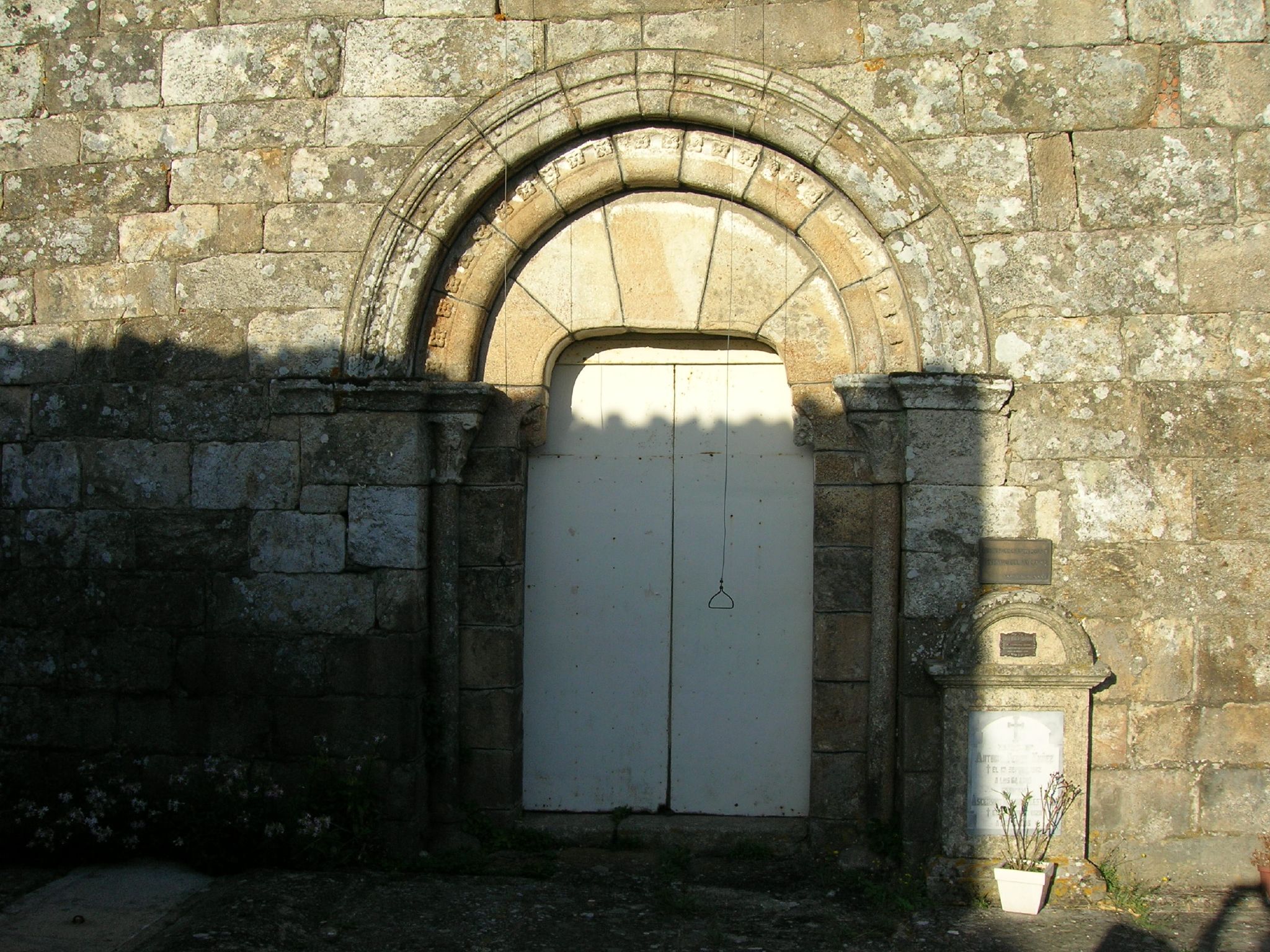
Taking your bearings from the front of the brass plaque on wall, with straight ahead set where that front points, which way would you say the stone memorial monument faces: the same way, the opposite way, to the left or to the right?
the same way

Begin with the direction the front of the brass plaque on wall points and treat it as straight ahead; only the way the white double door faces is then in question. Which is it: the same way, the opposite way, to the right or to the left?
the same way

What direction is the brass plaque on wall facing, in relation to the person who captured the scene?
facing the viewer

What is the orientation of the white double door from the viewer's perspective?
toward the camera

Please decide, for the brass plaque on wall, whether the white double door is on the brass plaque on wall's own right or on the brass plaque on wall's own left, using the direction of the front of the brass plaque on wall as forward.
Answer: on the brass plaque on wall's own right

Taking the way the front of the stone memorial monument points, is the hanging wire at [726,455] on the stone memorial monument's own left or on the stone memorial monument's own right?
on the stone memorial monument's own right

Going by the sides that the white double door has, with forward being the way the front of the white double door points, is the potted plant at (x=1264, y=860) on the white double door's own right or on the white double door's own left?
on the white double door's own left

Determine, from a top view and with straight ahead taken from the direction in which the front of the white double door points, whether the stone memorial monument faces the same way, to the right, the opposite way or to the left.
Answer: the same way
